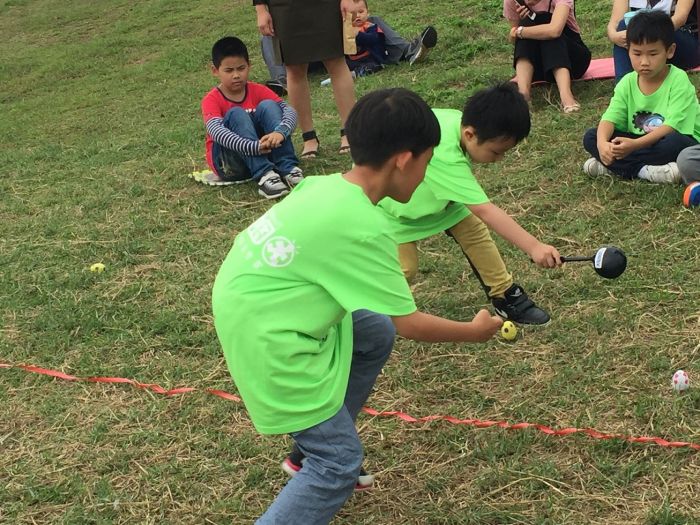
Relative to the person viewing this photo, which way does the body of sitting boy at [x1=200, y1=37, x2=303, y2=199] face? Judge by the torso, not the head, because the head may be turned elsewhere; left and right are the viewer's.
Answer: facing the viewer and to the right of the viewer

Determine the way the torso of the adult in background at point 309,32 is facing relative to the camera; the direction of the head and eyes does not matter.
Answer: toward the camera

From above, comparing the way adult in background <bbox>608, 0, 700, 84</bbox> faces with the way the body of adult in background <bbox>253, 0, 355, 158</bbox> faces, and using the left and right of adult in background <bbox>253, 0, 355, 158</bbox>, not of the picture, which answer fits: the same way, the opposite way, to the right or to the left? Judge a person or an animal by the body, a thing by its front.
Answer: the same way

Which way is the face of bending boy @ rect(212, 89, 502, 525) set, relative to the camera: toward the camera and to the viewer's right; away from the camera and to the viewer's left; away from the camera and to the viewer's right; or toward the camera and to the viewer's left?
away from the camera and to the viewer's right

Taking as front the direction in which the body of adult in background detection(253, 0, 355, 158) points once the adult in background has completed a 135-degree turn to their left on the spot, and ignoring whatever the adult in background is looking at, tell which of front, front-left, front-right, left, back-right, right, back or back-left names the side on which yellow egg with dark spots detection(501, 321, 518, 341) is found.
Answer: back-right

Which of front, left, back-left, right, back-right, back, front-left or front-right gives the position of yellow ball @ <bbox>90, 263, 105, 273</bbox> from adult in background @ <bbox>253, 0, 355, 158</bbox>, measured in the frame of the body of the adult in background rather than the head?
front-right

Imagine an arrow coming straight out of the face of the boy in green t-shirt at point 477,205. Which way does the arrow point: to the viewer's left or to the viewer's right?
to the viewer's right

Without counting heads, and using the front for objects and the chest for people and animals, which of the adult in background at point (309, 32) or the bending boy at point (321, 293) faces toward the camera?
the adult in background

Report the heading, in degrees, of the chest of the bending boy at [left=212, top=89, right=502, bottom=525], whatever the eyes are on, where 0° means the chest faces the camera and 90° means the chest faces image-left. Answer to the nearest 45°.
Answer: approximately 225°

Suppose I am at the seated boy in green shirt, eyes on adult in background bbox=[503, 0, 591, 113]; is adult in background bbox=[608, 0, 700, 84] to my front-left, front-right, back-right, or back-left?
front-right

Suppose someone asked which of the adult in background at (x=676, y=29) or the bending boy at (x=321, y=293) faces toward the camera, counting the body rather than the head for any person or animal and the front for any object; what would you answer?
the adult in background

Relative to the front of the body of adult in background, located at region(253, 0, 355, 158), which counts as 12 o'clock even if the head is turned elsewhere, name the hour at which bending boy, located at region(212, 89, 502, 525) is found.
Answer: The bending boy is roughly at 12 o'clock from the adult in background.

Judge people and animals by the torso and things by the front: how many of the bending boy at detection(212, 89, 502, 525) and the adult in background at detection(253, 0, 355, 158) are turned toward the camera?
1

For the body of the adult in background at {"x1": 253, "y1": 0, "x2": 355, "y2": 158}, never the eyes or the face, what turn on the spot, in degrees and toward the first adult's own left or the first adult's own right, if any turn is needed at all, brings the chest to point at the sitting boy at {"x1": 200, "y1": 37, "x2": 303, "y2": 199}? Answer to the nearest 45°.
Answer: approximately 45° to the first adult's own right
